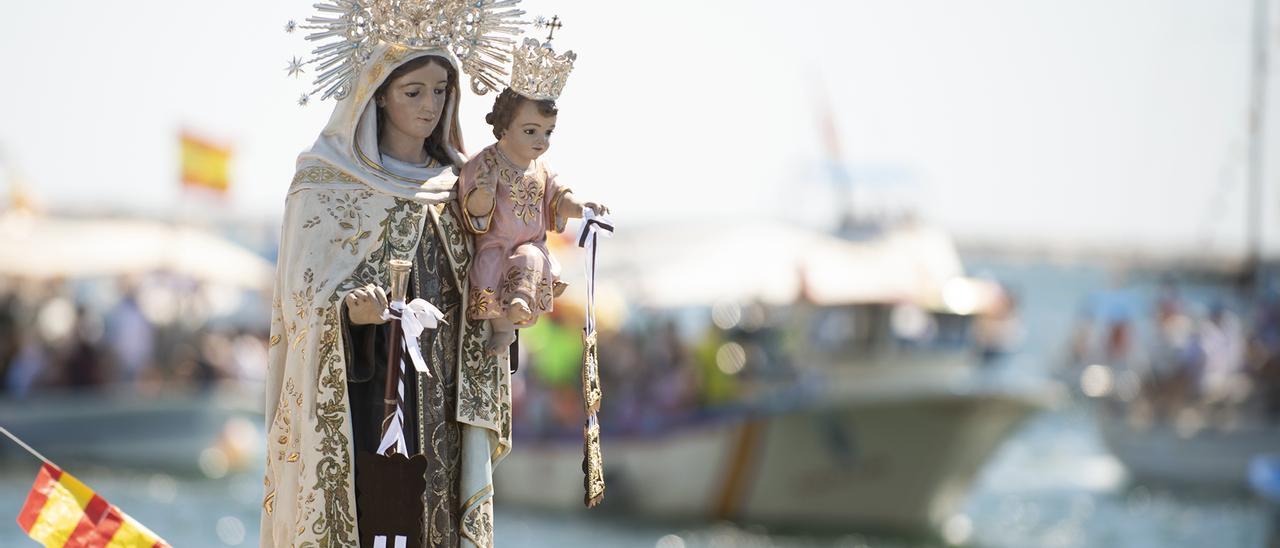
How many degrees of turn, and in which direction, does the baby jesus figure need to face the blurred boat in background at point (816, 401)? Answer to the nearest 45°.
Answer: approximately 135° to its left

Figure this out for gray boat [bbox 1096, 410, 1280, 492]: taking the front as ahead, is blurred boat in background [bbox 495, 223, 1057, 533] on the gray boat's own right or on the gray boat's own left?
on the gray boat's own left

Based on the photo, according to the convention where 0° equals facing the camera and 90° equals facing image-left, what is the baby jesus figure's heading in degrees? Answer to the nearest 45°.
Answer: approximately 315°

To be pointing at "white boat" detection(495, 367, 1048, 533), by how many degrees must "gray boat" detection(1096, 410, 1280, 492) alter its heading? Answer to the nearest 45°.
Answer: approximately 45° to its left

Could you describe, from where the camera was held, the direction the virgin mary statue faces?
facing the viewer and to the right of the viewer

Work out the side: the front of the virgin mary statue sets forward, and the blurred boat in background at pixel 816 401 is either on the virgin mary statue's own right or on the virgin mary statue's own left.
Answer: on the virgin mary statue's own left

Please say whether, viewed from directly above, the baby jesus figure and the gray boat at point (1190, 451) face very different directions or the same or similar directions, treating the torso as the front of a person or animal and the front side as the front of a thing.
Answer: very different directions

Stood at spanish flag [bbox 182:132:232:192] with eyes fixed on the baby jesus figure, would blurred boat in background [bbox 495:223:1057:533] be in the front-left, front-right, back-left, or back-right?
front-left

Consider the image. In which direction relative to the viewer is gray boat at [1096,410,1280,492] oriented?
to the viewer's left
